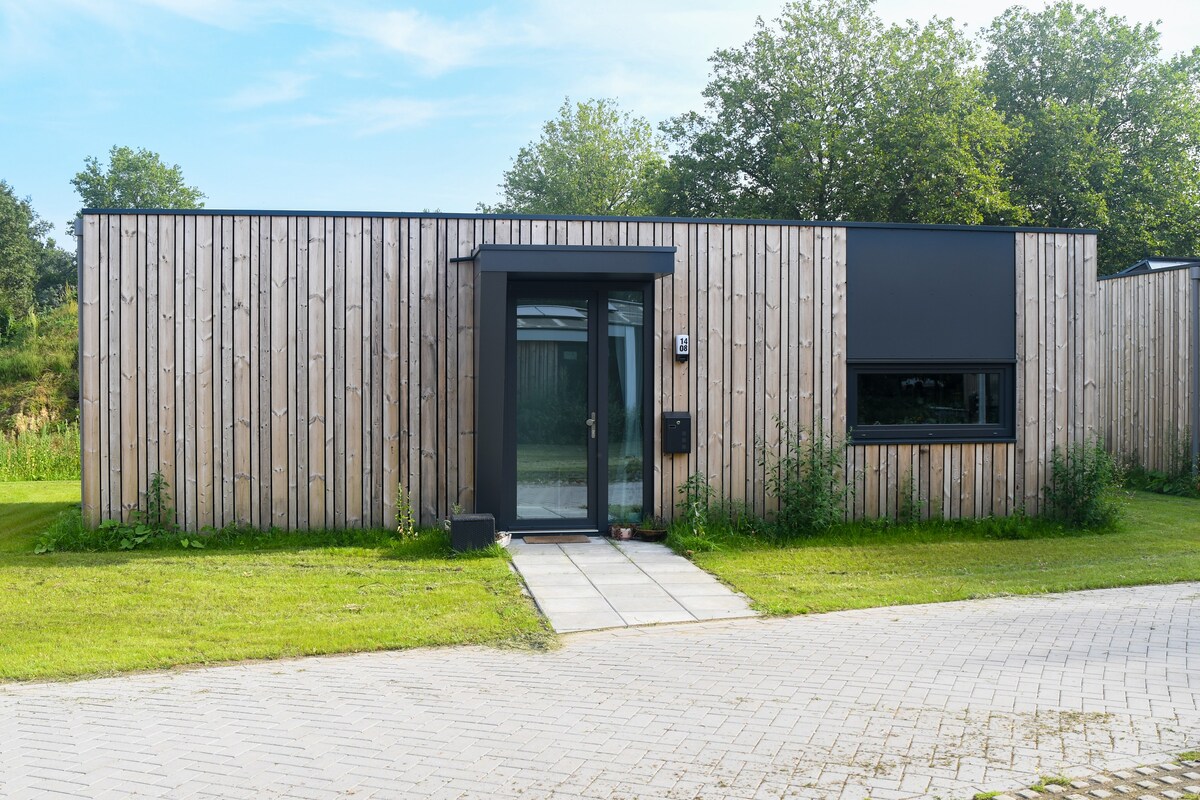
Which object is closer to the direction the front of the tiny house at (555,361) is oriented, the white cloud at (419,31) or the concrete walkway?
the concrete walkway

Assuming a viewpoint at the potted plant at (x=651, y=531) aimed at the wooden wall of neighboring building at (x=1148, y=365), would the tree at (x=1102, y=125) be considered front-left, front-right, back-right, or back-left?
front-left

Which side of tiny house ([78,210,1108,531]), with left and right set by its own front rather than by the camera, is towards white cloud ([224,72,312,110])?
back

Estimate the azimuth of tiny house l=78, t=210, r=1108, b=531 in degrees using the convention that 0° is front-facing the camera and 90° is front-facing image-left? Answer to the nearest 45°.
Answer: approximately 0°

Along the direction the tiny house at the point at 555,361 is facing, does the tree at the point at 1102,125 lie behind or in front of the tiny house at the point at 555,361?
behind

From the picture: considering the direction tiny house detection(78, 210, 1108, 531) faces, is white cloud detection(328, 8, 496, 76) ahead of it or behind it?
behind

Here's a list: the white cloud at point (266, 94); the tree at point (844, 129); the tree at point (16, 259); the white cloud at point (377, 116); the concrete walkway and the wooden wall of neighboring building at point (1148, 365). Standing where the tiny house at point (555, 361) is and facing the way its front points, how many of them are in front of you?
1

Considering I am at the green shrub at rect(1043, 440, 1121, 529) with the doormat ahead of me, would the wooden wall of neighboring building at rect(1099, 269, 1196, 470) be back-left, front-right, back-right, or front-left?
back-right

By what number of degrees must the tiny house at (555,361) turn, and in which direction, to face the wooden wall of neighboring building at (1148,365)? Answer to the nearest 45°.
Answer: approximately 135° to its left

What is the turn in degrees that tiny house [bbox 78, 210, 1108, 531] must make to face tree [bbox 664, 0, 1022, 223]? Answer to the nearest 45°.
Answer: approximately 180°

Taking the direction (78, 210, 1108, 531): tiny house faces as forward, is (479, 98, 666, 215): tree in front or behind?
behind

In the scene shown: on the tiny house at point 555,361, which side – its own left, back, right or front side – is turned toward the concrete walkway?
front

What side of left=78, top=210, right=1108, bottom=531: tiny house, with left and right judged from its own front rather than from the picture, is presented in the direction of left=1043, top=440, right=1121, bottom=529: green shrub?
left

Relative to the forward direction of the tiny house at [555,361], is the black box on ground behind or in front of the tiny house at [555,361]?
in front
